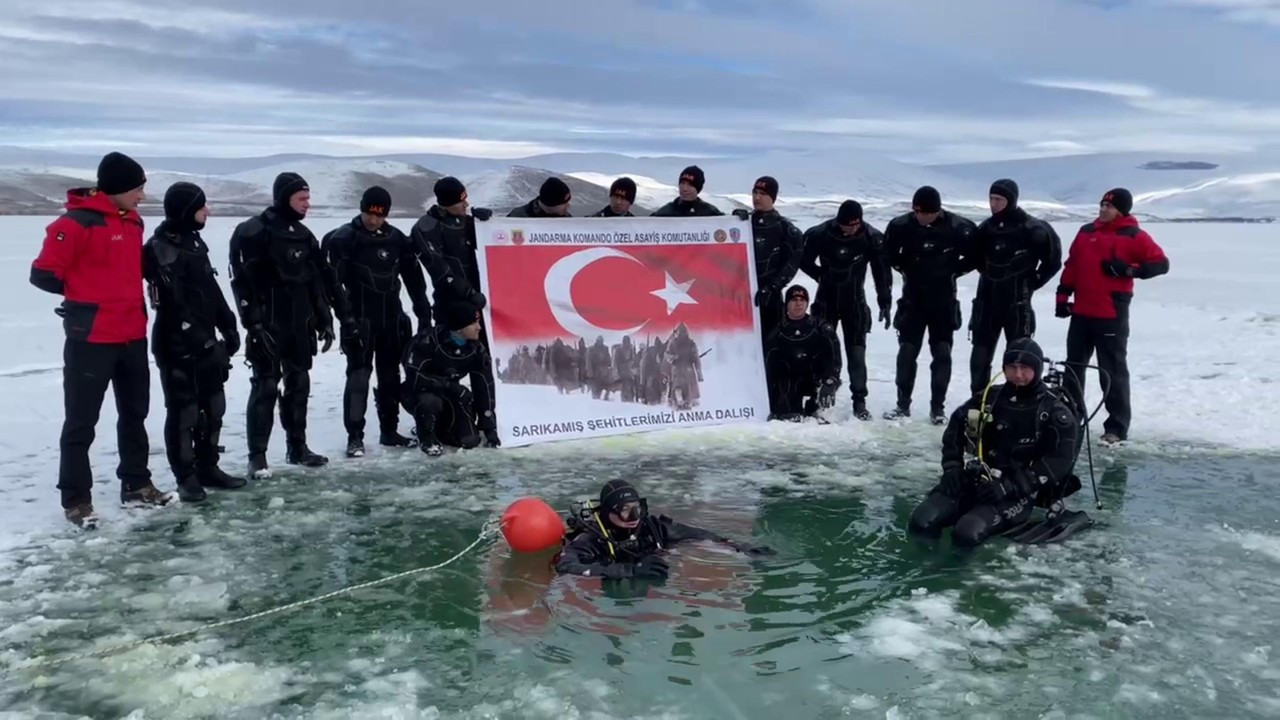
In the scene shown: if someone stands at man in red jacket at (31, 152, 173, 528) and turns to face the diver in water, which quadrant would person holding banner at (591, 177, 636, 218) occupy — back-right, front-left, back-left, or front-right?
front-left

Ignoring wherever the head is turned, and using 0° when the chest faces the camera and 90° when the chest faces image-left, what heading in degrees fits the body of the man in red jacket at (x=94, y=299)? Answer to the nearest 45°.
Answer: approximately 315°

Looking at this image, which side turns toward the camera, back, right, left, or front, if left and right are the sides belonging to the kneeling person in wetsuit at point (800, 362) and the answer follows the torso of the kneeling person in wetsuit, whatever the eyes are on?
front

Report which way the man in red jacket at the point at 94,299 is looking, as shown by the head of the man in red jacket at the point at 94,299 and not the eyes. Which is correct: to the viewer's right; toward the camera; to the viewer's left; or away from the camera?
to the viewer's right

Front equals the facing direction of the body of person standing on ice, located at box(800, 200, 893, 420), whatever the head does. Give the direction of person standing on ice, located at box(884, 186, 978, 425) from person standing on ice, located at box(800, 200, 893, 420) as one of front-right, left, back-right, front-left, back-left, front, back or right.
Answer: left

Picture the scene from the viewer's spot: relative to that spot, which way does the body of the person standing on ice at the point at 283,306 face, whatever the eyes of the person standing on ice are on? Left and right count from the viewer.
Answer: facing the viewer and to the right of the viewer

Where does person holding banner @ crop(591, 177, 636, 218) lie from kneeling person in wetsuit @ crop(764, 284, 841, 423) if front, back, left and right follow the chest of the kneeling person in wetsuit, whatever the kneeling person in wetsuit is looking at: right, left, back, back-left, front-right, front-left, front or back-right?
right

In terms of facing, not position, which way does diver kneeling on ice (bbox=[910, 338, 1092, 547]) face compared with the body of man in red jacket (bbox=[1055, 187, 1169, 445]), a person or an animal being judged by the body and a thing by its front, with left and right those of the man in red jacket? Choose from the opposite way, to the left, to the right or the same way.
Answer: the same way

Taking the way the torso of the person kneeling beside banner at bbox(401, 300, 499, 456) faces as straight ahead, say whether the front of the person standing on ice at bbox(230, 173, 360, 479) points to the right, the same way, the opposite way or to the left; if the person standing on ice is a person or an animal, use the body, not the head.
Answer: the same way

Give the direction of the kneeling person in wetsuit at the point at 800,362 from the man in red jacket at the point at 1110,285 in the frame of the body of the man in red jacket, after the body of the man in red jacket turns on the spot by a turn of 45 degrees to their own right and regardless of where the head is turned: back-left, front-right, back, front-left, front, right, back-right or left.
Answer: front

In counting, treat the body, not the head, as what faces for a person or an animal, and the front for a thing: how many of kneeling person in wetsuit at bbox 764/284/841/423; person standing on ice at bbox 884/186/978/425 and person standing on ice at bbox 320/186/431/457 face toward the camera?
3

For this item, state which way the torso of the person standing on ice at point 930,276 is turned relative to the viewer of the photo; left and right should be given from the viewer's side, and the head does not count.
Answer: facing the viewer
